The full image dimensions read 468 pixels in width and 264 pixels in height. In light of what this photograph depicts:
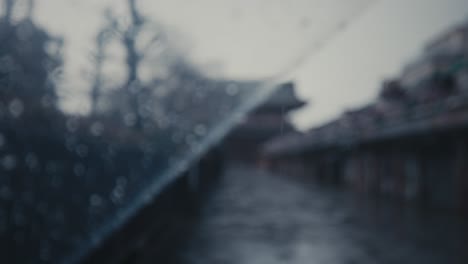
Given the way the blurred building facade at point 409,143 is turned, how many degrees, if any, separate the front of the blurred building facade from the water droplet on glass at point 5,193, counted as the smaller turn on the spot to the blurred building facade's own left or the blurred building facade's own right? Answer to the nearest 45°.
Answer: approximately 90° to the blurred building facade's own left

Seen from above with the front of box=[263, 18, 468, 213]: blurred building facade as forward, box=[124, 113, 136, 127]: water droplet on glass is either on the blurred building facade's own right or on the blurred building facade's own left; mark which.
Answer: on the blurred building facade's own left

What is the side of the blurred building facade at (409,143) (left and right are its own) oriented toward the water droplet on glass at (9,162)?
left

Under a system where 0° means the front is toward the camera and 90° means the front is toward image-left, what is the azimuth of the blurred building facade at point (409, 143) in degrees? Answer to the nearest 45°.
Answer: approximately 90°

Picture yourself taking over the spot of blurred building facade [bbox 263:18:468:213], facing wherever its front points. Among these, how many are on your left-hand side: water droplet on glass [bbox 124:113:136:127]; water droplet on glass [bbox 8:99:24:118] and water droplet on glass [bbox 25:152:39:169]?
3

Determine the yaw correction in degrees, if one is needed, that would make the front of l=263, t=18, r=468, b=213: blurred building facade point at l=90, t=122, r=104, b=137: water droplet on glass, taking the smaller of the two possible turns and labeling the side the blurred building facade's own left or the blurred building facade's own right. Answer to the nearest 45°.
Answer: approximately 90° to the blurred building facade's own left

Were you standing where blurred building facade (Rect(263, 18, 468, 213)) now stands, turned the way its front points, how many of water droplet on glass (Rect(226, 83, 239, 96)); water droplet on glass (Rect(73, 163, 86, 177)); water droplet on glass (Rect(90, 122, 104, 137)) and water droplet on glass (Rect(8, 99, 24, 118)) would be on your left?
4

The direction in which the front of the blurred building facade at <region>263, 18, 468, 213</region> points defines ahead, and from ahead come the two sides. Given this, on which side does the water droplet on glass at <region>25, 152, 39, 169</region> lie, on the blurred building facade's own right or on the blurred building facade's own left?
on the blurred building facade's own left

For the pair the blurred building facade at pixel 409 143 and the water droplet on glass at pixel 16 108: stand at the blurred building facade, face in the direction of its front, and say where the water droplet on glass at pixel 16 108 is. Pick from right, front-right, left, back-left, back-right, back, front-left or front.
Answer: left

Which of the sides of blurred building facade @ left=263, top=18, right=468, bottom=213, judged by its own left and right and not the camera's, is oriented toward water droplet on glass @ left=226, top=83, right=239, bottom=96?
left

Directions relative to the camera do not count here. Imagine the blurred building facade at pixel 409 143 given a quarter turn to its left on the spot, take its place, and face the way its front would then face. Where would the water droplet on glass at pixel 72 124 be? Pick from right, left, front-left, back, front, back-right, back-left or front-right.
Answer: front
